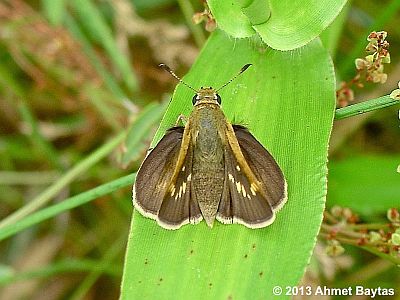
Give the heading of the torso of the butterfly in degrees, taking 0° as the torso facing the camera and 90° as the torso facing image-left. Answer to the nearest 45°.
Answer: approximately 180°

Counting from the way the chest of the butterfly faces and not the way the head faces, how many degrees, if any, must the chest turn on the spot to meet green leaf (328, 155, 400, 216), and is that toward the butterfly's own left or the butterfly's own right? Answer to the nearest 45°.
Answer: approximately 45° to the butterfly's own right

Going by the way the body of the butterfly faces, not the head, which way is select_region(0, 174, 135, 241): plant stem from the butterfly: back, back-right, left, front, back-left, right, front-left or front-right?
left
